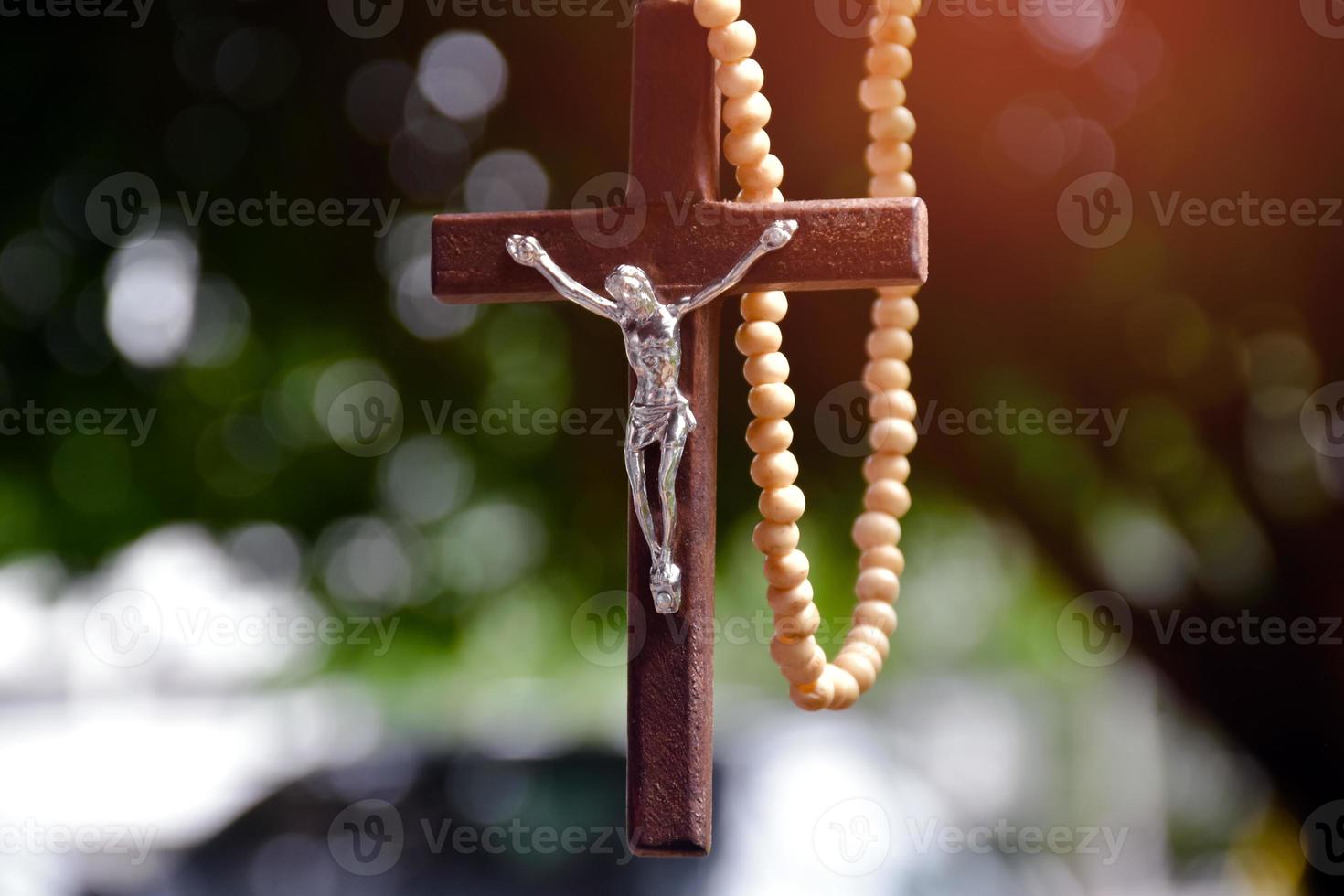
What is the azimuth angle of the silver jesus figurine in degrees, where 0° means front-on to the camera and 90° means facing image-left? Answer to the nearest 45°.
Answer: approximately 0°
